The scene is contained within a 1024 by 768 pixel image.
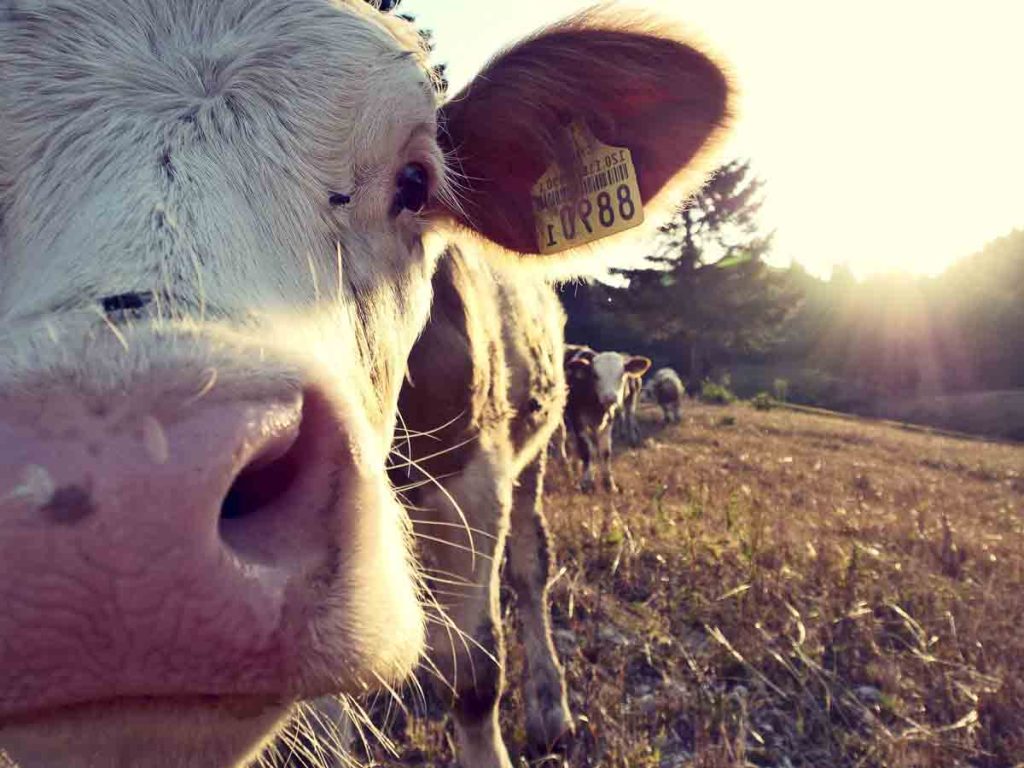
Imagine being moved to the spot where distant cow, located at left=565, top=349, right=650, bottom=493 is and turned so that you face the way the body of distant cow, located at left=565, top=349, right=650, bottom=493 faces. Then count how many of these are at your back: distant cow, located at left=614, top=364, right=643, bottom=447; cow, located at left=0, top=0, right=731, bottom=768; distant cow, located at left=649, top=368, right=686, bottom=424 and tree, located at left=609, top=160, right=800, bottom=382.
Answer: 3

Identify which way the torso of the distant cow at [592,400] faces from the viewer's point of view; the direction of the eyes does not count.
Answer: toward the camera

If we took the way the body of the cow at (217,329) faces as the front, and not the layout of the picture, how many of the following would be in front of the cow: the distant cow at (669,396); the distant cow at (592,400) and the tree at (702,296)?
0

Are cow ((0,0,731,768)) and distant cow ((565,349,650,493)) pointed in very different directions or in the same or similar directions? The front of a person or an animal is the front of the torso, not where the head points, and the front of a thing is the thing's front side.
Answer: same or similar directions

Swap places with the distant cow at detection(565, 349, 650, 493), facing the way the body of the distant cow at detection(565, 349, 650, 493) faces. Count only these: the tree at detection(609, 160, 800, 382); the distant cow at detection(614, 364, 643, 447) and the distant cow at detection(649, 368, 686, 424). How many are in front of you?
0

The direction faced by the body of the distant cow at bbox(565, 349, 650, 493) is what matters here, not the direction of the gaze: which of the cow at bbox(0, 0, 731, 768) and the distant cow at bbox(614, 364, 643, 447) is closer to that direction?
the cow

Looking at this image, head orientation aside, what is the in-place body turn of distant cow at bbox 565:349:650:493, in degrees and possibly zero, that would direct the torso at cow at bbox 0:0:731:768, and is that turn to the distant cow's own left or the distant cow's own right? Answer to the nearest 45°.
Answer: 0° — it already faces it

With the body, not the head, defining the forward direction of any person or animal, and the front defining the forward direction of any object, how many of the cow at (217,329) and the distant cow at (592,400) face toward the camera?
2

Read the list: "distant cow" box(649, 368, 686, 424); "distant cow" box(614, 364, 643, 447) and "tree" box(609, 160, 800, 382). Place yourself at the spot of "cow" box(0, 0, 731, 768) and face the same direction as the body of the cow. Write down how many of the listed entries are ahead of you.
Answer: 0

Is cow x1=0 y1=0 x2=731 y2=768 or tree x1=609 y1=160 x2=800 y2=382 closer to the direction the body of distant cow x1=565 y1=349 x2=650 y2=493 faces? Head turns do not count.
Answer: the cow

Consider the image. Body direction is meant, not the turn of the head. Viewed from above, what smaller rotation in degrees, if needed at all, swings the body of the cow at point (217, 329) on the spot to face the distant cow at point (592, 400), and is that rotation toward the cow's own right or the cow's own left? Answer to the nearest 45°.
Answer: approximately 180°

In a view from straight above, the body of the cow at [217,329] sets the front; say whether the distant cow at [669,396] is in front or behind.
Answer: behind

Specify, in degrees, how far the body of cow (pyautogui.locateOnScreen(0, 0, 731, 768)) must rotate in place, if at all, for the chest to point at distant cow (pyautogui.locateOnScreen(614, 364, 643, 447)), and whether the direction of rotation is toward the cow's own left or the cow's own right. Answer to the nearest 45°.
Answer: approximately 180°

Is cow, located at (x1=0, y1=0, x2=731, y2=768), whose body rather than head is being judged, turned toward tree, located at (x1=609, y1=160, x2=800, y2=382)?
no

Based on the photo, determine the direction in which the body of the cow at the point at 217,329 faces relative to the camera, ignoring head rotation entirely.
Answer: toward the camera
